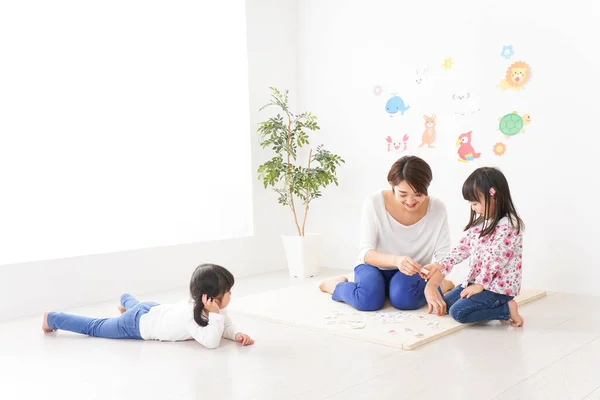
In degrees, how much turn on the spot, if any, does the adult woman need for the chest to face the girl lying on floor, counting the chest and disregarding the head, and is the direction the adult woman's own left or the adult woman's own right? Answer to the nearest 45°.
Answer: approximately 45° to the adult woman's own right

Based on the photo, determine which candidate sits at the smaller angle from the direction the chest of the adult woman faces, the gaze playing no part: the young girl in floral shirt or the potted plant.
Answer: the young girl in floral shirt

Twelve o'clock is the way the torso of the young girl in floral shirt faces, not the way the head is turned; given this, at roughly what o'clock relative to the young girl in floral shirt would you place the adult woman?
The adult woman is roughly at 1 o'clock from the young girl in floral shirt.

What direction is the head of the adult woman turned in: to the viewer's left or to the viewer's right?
to the viewer's right

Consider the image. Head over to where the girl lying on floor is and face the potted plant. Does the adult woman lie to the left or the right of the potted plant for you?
right

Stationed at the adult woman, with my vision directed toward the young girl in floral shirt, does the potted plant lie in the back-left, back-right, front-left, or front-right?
back-left

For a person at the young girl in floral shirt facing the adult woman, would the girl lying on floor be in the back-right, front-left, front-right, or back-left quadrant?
front-left

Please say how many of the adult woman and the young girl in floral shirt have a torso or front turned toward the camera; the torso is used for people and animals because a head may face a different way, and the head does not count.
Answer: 1

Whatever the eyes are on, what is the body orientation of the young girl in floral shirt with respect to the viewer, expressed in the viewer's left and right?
facing to the left of the viewer

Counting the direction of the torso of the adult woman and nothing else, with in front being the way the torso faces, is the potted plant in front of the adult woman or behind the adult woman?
behind

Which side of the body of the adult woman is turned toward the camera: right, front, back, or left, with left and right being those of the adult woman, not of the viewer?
front

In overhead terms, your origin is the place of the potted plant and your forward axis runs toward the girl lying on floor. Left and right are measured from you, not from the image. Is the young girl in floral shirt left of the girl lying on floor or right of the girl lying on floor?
left

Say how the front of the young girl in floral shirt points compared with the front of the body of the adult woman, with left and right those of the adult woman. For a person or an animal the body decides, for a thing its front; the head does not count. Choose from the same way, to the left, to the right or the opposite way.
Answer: to the right

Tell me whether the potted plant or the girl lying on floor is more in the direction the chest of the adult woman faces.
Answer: the girl lying on floor
